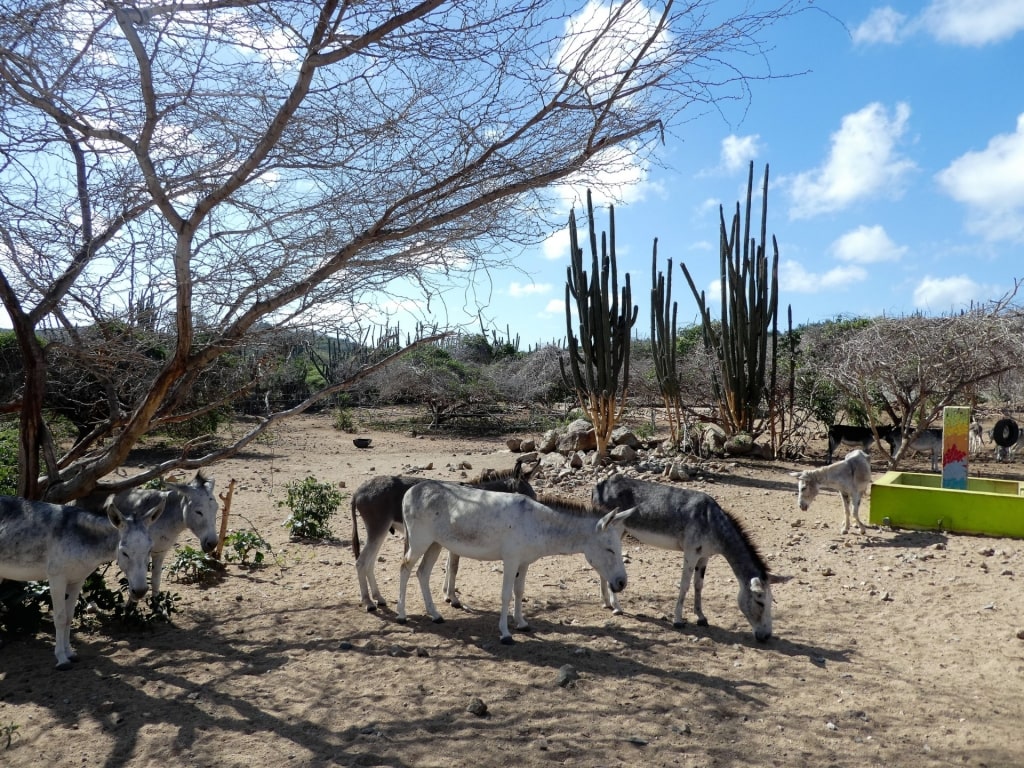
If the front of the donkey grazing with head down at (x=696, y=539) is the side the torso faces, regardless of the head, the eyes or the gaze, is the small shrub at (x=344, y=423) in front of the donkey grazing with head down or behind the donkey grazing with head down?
behind

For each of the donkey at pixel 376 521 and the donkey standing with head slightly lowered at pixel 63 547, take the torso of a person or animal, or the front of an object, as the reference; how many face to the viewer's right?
2

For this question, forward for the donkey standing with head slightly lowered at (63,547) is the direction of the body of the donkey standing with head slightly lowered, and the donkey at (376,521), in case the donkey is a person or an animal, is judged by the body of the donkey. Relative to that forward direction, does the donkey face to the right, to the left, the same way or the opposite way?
the same way

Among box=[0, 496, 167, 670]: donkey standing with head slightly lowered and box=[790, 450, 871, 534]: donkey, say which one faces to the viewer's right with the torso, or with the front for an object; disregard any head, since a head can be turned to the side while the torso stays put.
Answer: the donkey standing with head slightly lowered

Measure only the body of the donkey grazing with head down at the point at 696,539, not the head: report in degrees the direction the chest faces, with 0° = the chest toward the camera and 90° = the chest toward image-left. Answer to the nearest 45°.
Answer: approximately 315°

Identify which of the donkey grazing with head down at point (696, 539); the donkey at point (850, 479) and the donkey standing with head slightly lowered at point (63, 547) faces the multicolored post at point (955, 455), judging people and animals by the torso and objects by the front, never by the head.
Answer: the donkey standing with head slightly lowered at point (63, 547)

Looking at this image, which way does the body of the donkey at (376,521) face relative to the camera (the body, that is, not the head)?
to the viewer's right

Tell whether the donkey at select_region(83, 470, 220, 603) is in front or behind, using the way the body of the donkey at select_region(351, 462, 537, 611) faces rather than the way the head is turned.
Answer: behind

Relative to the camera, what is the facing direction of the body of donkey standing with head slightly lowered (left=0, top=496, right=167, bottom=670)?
to the viewer's right

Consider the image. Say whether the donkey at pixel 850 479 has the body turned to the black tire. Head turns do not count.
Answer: no

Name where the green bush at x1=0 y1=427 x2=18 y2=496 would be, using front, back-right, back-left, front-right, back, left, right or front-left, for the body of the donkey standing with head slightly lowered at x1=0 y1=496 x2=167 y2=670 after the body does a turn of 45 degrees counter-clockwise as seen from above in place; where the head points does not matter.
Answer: front-left

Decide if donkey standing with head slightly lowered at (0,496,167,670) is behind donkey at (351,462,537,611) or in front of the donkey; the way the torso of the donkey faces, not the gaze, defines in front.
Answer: behind

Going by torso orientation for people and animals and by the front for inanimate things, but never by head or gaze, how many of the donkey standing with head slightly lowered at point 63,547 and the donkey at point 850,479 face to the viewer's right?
1

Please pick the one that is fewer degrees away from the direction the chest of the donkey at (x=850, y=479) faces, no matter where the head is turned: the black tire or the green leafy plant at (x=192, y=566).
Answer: the green leafy plant

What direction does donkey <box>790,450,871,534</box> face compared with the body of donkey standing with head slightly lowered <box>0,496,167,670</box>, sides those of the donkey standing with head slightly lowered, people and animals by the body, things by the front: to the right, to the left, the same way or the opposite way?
the opposite way

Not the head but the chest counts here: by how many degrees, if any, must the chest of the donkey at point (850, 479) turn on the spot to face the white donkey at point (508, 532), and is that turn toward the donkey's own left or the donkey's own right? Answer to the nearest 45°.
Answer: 0° — it already faces it

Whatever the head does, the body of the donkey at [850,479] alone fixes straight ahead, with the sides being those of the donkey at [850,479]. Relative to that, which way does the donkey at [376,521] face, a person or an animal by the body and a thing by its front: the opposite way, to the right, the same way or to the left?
the opposite way
